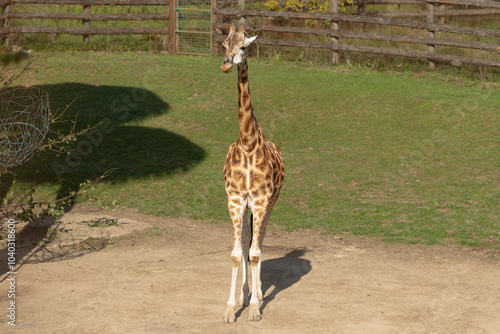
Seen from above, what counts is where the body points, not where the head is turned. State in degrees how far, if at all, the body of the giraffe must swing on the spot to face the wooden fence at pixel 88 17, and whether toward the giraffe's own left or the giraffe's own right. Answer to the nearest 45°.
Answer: approximately 180°

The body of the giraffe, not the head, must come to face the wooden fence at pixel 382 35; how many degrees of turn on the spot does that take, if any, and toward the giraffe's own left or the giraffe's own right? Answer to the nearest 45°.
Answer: approximately 180°

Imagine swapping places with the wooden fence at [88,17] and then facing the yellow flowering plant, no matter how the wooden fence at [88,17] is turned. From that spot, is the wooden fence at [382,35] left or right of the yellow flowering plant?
right

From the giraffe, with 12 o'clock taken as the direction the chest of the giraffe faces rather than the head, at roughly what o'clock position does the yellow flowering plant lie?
The yellow flowering plant is roughly at 6 o'clock from the giraffe.

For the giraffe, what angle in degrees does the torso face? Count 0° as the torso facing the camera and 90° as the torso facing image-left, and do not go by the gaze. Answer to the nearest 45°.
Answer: approximately 0°

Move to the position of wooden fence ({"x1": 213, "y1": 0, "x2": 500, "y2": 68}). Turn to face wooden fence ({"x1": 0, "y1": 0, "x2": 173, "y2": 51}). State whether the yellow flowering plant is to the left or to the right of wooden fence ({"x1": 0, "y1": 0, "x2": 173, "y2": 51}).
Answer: right
